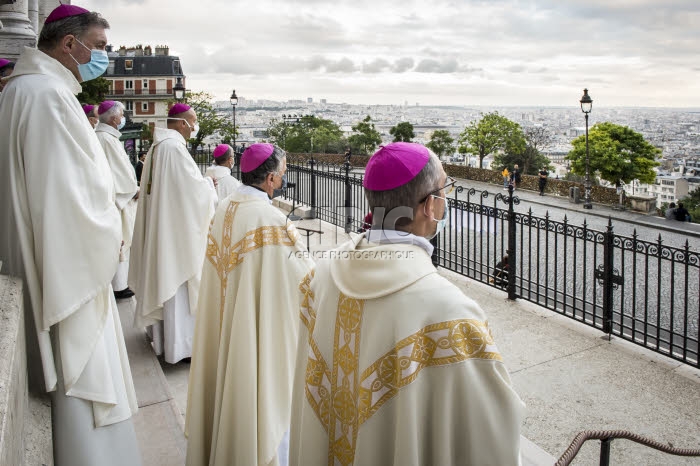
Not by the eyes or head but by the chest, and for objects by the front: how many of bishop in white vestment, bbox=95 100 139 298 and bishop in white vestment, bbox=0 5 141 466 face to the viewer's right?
2

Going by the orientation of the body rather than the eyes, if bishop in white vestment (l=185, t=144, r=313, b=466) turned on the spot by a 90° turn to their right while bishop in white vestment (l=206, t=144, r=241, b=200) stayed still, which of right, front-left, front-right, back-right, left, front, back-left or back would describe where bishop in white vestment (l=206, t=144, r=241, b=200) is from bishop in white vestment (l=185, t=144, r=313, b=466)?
back-left

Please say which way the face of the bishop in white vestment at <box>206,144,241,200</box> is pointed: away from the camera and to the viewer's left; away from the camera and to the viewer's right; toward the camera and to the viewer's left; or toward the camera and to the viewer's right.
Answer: away from the camera and to the viewer's right

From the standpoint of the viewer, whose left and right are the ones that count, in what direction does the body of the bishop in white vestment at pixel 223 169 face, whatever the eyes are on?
facing away from the viewer and to the right of the viewer

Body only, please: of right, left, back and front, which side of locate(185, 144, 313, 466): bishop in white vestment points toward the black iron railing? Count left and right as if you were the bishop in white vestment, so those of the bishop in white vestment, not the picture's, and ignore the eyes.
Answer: front

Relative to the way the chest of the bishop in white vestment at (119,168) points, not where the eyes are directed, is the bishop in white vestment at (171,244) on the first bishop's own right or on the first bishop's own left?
on the first bishop's own right

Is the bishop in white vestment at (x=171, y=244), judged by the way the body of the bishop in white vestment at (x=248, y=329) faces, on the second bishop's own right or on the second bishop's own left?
on the second bishop's own left

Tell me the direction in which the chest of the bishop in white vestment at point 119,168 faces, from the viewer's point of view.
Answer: to the viewer's right

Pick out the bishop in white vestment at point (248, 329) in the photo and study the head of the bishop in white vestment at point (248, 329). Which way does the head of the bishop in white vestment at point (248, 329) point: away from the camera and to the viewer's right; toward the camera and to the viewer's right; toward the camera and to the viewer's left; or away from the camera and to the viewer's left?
away from the camera and to the viewer's right

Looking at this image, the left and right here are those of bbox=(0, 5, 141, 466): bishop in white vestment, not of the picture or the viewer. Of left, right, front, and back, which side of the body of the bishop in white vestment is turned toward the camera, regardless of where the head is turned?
right

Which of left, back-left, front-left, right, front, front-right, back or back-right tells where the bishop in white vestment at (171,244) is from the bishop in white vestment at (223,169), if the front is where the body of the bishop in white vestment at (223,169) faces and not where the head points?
back-right
